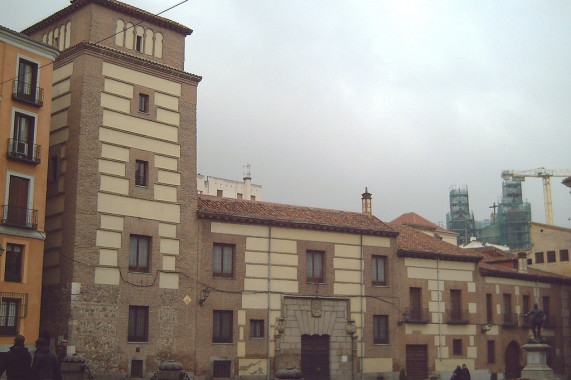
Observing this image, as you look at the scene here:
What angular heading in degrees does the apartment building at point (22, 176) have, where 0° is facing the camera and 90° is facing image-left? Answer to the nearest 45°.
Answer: approximately 315°

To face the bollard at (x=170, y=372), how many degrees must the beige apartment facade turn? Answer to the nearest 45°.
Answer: approximately 45° to its right

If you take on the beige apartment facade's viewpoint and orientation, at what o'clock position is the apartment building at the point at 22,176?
The apartment building is roughly at 3 o'clock from the beige apartment facade.

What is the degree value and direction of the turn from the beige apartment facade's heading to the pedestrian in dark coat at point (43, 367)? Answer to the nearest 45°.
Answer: approximately 45° to its right

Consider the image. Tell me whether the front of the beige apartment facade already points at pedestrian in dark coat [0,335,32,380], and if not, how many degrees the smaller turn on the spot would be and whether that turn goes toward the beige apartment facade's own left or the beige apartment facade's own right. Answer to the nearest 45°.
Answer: approximately 45° to the beige apartment facade's own right

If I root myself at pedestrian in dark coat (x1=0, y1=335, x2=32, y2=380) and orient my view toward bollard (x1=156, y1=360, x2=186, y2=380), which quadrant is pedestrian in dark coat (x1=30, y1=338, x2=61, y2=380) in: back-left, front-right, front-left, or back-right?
front-right

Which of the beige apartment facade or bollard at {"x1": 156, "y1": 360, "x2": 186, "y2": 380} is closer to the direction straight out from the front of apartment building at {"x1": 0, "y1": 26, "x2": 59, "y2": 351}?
the bollard

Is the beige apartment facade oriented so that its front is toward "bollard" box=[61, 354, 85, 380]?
no

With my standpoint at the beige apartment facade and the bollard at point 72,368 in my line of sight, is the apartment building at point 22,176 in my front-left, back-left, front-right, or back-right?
front-right

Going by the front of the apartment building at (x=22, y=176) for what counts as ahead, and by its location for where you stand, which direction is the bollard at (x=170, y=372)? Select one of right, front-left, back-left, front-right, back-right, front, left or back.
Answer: front

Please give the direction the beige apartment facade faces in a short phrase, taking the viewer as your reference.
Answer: facing the viewer and to the right of the viewer

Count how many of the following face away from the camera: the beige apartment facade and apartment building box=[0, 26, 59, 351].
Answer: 0

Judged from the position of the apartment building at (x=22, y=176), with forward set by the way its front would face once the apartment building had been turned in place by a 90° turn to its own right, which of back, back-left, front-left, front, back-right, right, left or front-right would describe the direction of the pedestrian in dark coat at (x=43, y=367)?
front-left

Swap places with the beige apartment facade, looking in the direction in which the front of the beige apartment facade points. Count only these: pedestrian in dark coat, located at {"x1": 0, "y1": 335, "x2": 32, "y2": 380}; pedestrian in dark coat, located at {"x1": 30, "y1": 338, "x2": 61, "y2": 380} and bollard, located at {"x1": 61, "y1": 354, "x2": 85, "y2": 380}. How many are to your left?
0
